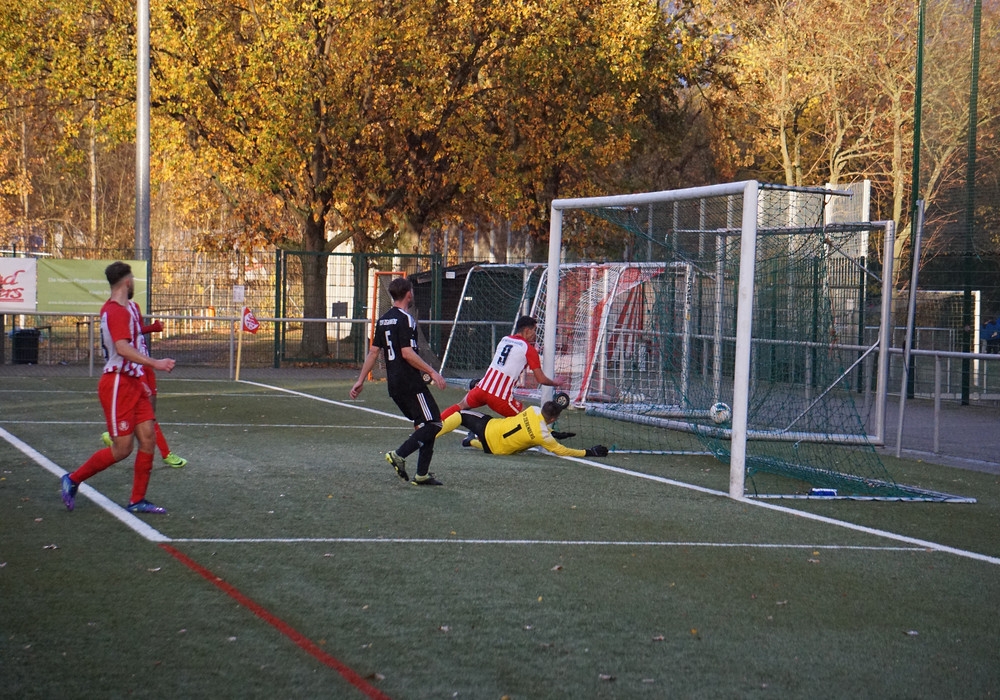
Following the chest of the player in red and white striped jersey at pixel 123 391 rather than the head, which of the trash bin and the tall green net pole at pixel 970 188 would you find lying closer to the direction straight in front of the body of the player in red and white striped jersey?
the tall green net pole

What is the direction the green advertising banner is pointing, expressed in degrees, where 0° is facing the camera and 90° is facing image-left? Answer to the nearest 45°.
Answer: approximately 0°

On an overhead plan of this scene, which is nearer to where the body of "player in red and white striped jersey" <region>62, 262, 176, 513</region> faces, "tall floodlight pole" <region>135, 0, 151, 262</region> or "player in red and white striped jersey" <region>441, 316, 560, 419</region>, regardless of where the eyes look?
the player in red and white striped jersey

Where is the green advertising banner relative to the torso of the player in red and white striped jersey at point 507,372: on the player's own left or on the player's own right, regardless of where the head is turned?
on the player's own left

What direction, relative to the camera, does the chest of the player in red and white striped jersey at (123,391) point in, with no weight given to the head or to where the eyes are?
to the viewer's right

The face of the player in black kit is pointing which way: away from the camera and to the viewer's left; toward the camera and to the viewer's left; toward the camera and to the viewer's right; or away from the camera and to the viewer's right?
away from the camera and to the viewer's right

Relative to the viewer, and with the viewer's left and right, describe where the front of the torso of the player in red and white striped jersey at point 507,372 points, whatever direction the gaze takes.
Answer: facing away from the viewer and to the right of the viewer

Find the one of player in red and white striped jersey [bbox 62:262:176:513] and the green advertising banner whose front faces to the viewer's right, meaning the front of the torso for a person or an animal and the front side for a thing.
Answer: the player in red and white striped jersey

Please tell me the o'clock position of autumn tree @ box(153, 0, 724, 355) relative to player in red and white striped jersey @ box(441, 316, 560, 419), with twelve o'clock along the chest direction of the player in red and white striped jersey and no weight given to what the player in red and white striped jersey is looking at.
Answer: The autumn tree is roughly at 10 o'clock from the player in red and white striped jersey.

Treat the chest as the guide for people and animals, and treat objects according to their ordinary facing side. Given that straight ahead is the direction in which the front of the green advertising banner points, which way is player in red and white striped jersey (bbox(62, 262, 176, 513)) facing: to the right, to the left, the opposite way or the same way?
to the left

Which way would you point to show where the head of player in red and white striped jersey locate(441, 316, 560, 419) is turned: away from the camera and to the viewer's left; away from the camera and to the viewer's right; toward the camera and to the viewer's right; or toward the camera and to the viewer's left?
away from the camera and to the viewer's right

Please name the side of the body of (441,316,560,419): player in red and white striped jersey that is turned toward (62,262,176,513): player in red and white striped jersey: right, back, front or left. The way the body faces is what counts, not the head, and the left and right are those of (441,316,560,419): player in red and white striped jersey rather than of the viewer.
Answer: back
